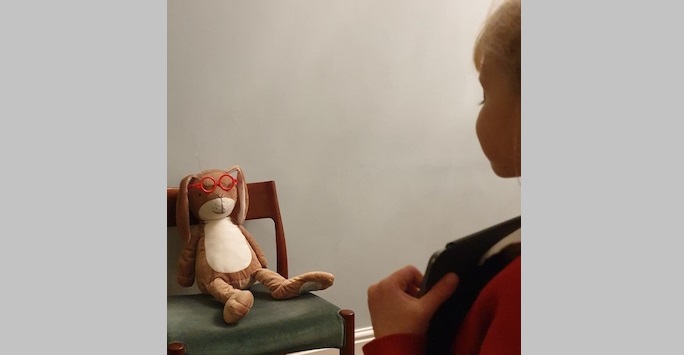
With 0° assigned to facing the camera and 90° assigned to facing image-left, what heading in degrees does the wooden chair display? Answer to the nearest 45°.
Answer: approximately 315°

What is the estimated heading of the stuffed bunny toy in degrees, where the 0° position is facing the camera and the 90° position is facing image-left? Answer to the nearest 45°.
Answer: approximately 315°

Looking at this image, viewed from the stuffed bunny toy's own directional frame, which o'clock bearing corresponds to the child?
The child is roughly at 12 o'clock from the stuffed bunny toy.

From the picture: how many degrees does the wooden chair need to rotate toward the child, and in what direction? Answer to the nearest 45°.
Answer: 0° — it already faces them

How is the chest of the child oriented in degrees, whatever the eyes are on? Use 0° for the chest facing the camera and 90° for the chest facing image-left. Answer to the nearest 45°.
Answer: approximately 135°
